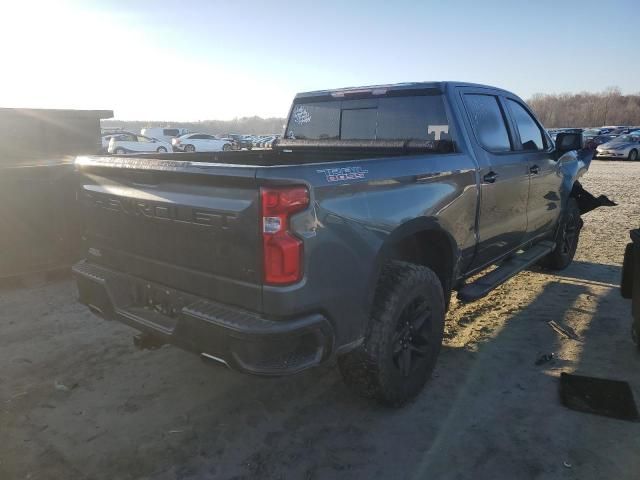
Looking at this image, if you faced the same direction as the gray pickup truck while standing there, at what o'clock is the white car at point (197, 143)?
The white car is roughly at 10 o'clock from the gray pickup truck.

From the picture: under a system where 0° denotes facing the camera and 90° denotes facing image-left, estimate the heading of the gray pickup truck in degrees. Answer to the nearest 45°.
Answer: approximately 225°

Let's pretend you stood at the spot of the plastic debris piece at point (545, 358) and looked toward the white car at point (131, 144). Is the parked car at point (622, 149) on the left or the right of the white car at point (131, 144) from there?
right
